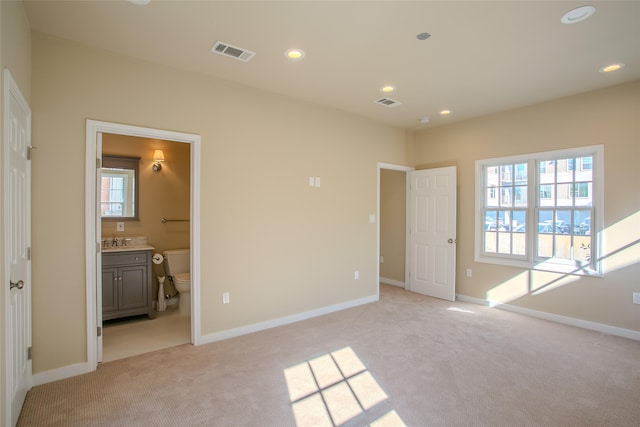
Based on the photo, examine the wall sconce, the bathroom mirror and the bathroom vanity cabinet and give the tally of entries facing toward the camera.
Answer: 3

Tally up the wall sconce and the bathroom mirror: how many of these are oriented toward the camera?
2

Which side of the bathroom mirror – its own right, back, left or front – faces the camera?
front

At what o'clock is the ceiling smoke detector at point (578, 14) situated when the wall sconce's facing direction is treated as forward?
The ceiling smoke detector is roughly at 11 o'clock from the wall sconce.

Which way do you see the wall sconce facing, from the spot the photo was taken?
facing the viewer

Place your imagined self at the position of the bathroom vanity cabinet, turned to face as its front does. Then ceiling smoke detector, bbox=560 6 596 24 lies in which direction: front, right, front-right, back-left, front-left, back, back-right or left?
front-left

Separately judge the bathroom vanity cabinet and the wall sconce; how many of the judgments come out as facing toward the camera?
2

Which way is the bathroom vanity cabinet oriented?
toward the camera

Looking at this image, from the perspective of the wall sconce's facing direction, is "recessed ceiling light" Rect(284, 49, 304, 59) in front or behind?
in front

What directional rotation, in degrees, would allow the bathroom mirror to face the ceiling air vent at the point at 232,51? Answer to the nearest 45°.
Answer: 0° — it already faces it

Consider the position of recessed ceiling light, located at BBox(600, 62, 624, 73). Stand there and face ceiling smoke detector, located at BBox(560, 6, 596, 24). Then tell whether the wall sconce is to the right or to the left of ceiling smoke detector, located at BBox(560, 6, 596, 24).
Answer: right
